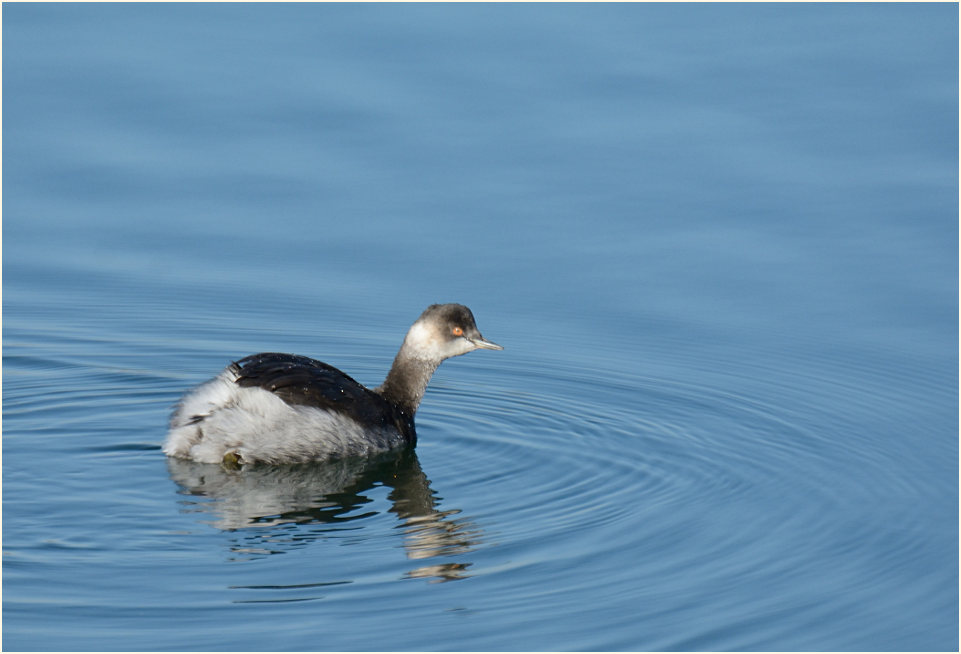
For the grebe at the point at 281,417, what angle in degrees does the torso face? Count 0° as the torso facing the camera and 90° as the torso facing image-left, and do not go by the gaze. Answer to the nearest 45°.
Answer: approximately 270°
